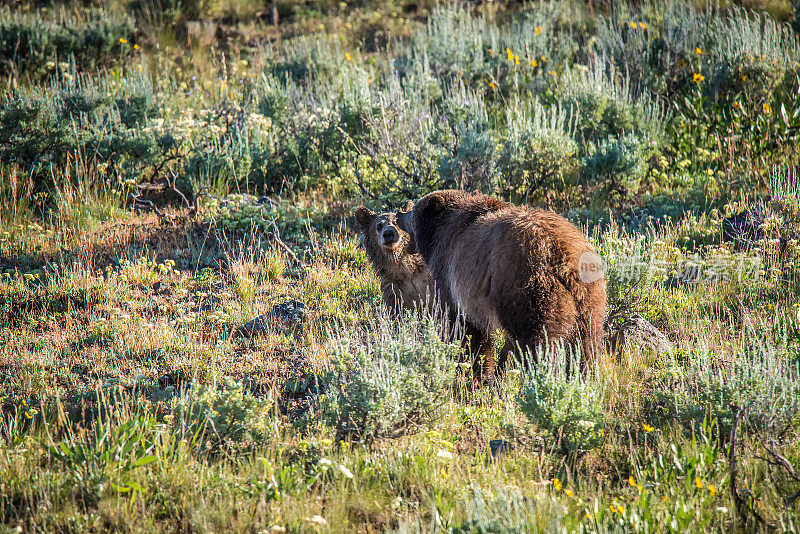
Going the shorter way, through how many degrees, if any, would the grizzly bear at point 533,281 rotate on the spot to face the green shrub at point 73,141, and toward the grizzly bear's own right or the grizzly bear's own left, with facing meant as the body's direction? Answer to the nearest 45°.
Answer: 0° — it already faces it

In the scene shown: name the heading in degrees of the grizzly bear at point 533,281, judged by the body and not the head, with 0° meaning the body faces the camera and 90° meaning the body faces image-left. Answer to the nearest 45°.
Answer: approximately 135°

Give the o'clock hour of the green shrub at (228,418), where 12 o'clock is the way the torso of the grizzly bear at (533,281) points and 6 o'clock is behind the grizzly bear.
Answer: The green shrub is roughly at 10 o'clock from the grizzly bear.

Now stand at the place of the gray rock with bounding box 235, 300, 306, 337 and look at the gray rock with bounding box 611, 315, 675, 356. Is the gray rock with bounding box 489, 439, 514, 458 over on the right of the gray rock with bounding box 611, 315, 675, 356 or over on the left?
right

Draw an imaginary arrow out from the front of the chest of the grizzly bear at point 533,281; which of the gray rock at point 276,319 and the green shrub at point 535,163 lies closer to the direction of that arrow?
the gray rock

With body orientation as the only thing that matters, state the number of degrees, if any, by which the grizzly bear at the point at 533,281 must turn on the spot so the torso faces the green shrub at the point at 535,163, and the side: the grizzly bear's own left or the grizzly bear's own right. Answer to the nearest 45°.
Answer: approximately 45° to the grizzly bear's own right

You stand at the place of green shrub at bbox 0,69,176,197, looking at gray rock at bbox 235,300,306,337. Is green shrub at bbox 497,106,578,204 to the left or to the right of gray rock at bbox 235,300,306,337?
left

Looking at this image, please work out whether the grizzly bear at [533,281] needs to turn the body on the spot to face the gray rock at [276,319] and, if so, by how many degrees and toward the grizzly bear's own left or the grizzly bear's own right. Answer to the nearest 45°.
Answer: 0° — it already faces it
